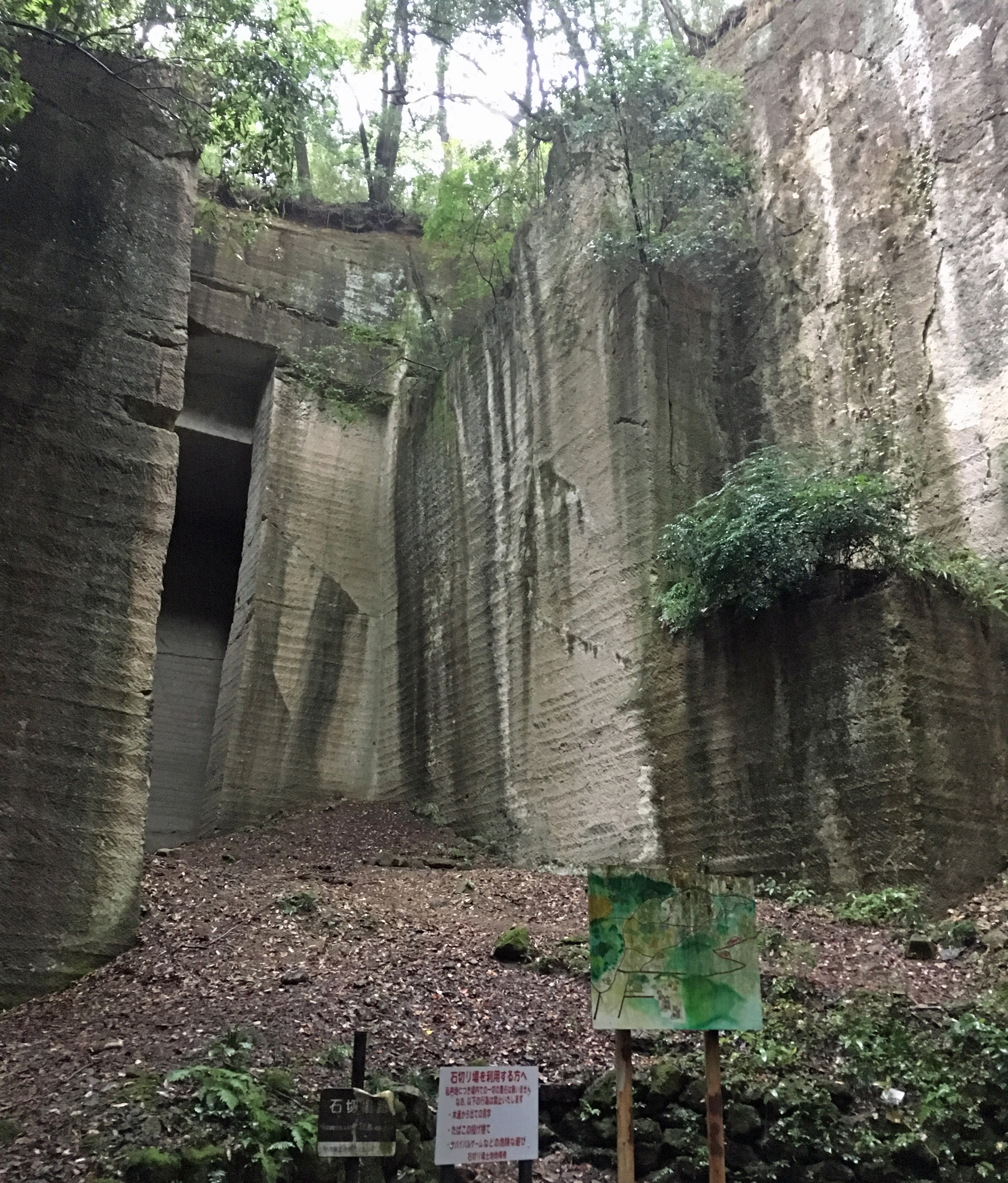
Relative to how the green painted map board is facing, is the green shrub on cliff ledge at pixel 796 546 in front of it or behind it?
behind

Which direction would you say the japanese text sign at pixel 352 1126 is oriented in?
toward the camera

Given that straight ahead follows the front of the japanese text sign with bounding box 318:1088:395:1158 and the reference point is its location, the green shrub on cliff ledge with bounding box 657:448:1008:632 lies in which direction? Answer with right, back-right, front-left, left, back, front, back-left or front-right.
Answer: back-left

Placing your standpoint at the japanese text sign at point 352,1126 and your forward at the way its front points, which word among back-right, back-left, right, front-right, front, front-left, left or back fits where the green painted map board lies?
left

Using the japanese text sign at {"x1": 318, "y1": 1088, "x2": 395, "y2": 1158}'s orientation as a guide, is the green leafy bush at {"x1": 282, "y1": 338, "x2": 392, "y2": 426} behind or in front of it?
behind

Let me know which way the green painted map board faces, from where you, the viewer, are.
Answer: facing the viewer

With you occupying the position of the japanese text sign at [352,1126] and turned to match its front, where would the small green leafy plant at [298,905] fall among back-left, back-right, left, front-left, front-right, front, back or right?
back

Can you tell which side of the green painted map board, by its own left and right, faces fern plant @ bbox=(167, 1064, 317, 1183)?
right

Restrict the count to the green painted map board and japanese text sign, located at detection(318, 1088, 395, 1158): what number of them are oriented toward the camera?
2
